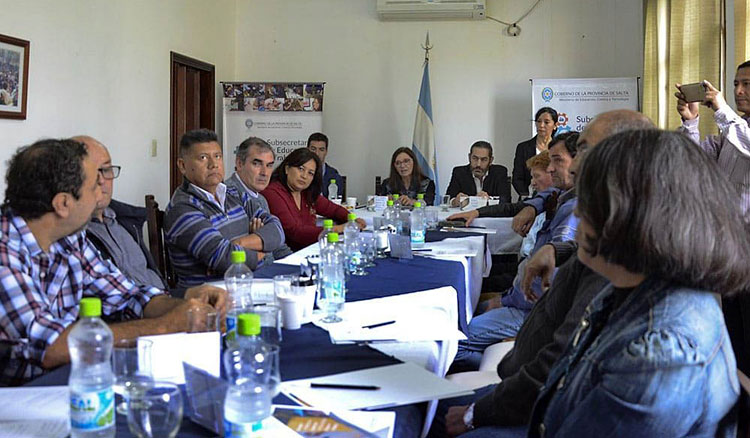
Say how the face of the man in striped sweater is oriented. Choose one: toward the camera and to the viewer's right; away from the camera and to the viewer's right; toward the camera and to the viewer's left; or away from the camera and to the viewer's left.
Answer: toward the camera and to the viewer's right

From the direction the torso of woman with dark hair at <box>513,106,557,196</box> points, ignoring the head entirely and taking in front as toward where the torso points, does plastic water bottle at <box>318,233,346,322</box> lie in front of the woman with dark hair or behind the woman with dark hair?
in front

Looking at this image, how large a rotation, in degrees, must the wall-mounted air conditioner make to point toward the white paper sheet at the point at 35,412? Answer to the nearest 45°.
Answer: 0° — it already faces it

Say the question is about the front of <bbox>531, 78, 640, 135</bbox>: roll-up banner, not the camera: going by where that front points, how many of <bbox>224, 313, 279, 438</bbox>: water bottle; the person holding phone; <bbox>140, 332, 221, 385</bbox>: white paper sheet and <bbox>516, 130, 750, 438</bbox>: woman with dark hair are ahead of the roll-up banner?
4

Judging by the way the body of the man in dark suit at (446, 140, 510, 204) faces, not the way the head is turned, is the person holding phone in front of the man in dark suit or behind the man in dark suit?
in front

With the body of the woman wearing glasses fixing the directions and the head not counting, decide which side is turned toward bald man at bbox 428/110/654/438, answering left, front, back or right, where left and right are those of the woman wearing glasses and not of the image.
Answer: front

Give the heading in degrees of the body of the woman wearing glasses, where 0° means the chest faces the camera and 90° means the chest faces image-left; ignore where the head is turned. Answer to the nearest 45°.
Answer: approximately 0°

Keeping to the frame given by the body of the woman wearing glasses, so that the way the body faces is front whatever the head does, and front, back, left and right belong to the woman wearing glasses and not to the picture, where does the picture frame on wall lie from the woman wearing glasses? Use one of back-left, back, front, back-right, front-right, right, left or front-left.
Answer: front-right

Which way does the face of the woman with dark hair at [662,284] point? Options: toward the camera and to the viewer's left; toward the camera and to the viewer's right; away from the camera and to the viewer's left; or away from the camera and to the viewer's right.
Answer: away from the camera and to the viewer's left

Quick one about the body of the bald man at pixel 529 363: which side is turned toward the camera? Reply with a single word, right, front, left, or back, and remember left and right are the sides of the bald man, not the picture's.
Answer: left

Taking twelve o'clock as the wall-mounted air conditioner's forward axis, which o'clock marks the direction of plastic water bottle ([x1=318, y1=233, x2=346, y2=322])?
The plastic water bottle is roughly at 12 o'clock from the wall-mounted air conditioner.

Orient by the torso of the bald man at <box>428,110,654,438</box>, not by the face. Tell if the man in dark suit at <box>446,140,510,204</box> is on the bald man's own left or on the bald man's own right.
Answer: on the bald man's own right
